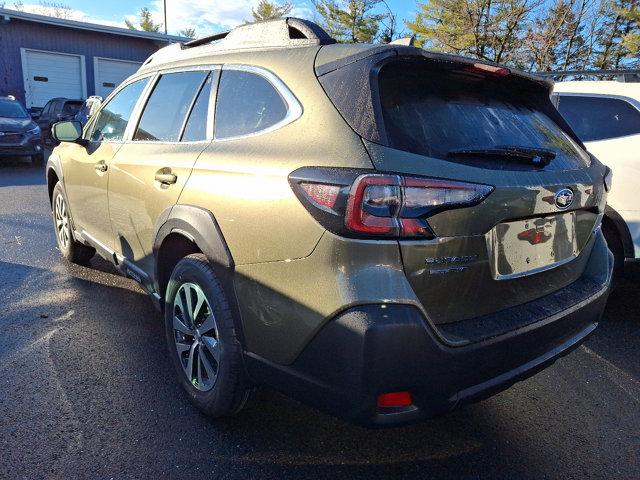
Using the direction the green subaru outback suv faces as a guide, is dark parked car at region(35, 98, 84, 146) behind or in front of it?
in front

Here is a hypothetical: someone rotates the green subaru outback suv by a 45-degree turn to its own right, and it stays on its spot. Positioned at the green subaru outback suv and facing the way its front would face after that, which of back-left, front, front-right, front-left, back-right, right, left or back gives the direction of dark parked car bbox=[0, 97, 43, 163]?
front-left

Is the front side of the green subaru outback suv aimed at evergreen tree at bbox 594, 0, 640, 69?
no

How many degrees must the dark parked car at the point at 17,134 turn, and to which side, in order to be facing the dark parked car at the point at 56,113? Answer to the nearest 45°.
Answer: approximately 135° to its left

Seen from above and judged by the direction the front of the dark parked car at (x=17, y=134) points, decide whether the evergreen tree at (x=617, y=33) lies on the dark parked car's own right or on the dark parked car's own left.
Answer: on the dark parked car's own left

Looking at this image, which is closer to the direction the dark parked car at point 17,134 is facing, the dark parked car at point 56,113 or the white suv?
the white suv

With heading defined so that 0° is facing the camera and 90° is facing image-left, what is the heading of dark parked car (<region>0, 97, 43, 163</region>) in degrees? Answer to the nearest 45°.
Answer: approximately 315°

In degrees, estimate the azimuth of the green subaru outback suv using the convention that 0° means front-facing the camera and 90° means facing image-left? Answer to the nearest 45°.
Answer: approximately 135°

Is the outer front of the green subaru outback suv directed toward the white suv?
no
